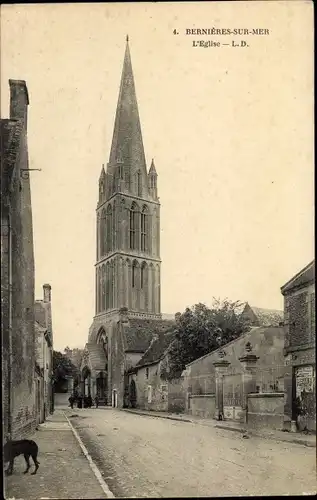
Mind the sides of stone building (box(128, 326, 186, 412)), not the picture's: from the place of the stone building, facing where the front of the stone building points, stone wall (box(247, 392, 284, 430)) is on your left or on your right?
on your left

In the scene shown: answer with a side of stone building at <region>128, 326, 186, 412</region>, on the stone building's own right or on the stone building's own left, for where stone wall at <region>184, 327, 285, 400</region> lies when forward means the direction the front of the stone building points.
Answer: on the stone building's own left

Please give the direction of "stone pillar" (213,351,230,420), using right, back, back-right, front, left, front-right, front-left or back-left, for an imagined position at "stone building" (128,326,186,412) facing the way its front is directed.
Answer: front-left

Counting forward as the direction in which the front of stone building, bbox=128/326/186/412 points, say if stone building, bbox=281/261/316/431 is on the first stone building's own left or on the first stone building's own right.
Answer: on the first stone building's own left

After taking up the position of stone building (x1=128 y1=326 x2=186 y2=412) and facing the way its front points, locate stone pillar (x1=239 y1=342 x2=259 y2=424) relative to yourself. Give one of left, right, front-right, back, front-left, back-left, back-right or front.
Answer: front-left

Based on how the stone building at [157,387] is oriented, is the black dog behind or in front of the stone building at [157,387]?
in front

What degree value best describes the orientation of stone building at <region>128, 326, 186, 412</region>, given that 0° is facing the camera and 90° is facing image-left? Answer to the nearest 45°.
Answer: approximately 45°
